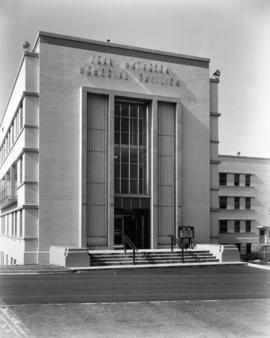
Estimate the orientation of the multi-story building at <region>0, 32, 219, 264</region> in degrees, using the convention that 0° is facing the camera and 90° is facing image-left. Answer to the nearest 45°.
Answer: approximately 0°
